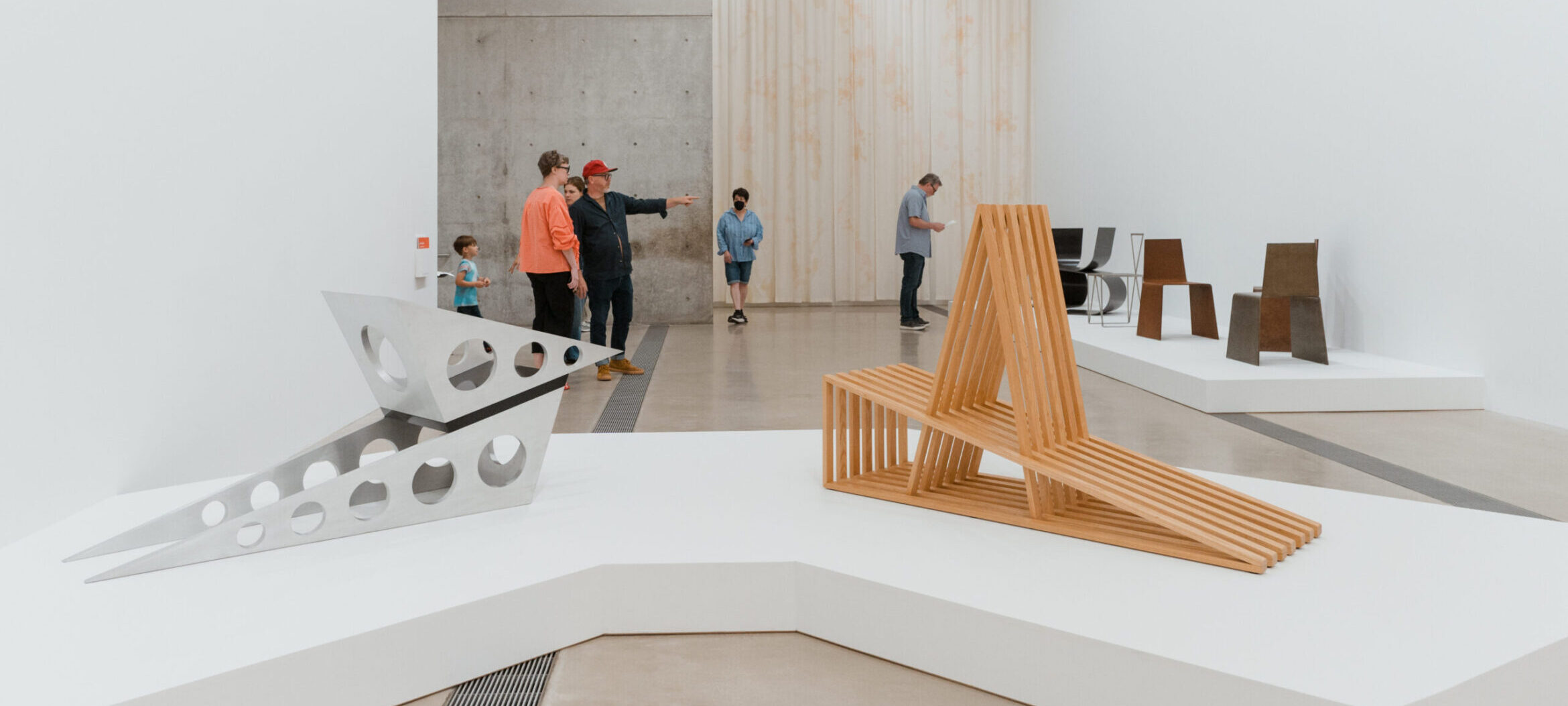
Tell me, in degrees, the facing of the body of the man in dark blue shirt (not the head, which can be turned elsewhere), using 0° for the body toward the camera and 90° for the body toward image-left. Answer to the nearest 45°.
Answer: approximately 315°

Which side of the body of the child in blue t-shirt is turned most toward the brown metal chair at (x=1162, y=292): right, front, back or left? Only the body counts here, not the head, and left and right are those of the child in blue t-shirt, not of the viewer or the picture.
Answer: front

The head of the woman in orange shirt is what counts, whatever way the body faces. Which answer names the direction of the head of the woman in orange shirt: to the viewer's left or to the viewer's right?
to the viewer's right

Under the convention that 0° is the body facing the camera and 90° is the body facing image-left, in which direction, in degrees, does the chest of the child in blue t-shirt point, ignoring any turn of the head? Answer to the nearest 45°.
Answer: approximately 270°

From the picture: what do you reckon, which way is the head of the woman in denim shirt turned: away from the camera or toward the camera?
toward the camera

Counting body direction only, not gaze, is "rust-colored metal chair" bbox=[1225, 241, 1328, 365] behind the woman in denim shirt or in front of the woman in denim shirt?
in front

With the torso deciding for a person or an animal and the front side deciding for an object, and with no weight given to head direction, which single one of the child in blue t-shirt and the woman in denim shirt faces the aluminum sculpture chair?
the woman in denim shirt

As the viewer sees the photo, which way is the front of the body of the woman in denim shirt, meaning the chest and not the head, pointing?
toward the camera

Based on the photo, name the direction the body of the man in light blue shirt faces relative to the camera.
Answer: to the viewer's right

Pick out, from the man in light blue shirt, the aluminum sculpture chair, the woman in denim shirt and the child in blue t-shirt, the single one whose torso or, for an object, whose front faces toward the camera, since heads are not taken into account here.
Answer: the woman in denim shirt

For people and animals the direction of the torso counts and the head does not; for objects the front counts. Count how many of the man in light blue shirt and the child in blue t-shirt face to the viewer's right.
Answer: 2

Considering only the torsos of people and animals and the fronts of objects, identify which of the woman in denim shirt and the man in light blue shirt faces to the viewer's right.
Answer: the man in light blue shirt

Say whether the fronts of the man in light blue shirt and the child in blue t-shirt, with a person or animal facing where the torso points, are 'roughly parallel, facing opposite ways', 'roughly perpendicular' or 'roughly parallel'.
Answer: roughly parallel

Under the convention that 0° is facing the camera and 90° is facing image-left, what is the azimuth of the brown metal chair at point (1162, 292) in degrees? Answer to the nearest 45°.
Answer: approximately 315°
